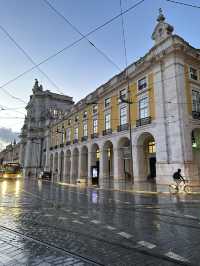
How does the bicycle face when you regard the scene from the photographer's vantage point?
facing to the right of the viewer
